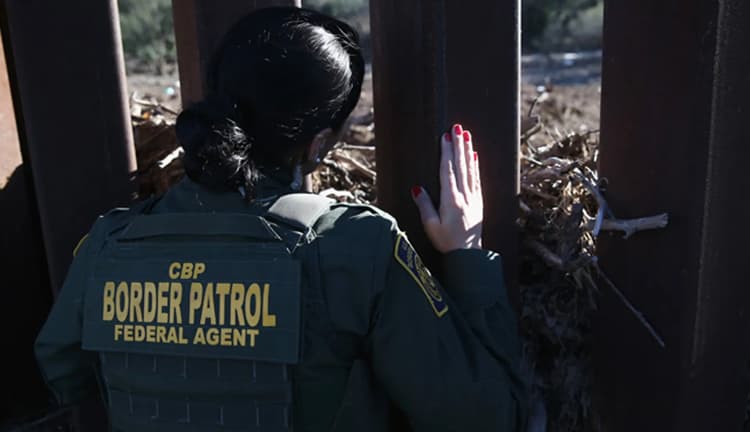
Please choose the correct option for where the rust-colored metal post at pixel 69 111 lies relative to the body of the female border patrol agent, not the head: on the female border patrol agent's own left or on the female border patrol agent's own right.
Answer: on the female border patrol agent's own left

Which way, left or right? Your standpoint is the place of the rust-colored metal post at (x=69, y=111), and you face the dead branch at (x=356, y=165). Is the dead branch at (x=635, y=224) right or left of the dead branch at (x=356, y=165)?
right

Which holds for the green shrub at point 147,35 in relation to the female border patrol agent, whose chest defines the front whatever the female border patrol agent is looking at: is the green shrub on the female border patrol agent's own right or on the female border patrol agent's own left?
on the female border patrol agent's own left

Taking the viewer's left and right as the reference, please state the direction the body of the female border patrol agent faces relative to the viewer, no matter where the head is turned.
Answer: facing away from the viewer and to the right of the viewer

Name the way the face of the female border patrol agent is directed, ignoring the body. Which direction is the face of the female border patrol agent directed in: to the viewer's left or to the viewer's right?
to the viewer's right

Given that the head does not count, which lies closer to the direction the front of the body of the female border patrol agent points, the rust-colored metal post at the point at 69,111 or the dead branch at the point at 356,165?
the dead branch

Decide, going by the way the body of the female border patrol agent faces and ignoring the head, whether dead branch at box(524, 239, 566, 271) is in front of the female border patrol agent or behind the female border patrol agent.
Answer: in front

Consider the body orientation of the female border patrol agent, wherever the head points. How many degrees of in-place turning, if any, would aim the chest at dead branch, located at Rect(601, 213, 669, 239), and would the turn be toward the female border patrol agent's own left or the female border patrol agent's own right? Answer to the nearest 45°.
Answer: approximately 45° to the female border patrol agent's own right

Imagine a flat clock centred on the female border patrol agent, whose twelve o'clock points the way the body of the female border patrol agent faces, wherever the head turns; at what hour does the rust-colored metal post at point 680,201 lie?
The rust-colored metal post is roughly at 1 o'clock from the female border patrol agent.

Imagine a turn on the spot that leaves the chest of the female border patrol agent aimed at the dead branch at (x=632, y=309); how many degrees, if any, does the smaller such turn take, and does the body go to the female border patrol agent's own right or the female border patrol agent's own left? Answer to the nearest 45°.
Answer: approximately 45° to the female border patrol agent's own right

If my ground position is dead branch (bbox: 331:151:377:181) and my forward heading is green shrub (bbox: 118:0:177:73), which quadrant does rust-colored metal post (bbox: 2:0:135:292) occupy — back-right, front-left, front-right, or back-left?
back-left
